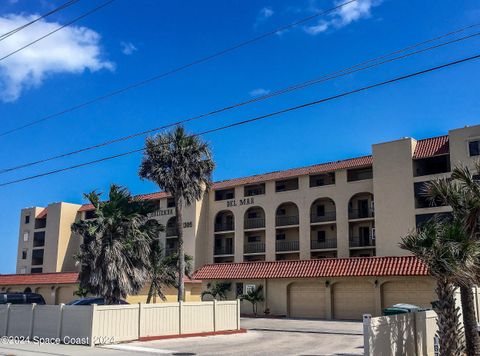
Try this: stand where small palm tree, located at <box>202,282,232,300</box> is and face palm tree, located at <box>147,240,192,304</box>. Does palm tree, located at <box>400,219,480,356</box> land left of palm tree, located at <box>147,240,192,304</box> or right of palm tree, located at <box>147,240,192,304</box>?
left

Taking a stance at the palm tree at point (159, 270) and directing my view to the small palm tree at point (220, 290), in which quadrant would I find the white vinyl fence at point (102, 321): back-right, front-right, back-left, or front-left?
back-right
